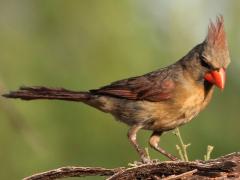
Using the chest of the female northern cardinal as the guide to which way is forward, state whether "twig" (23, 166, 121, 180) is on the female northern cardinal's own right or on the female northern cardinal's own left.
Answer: on the female northern cardinal's own right

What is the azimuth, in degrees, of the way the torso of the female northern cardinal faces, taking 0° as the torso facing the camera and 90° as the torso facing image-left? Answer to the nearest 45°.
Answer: approximately 270°
